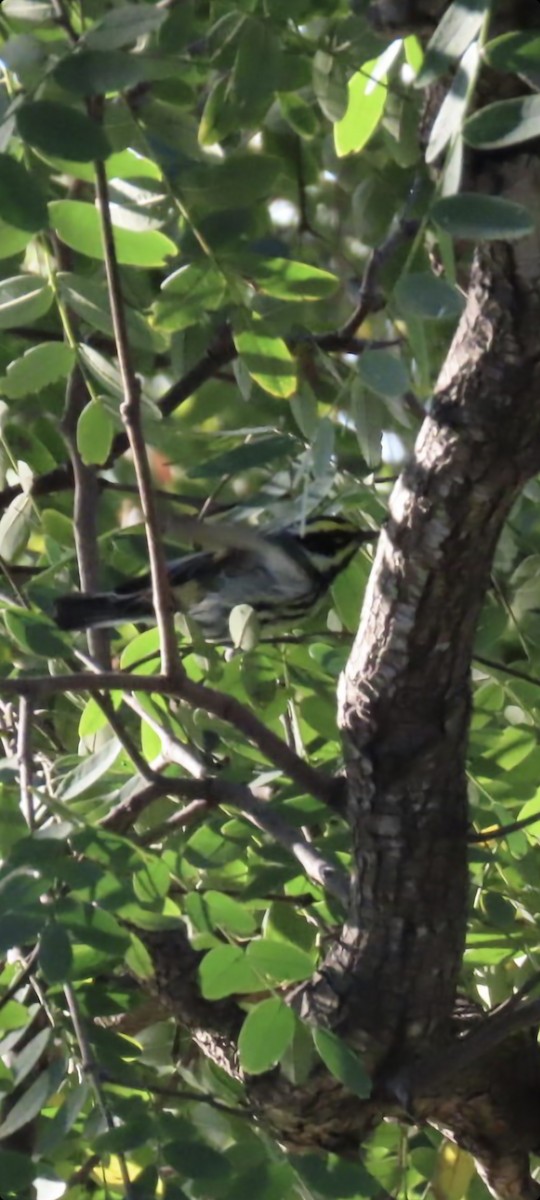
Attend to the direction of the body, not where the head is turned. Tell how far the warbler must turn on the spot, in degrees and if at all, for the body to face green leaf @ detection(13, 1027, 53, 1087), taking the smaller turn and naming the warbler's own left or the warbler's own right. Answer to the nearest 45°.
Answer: approximately 180°

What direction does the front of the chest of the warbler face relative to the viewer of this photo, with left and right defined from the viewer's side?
facing to the right of the viewer

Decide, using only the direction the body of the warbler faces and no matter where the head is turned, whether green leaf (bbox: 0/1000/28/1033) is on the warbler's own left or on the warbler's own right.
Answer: on the warbler's own right

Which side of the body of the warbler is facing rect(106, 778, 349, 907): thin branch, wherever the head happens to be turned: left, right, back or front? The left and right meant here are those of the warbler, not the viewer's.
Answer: right
